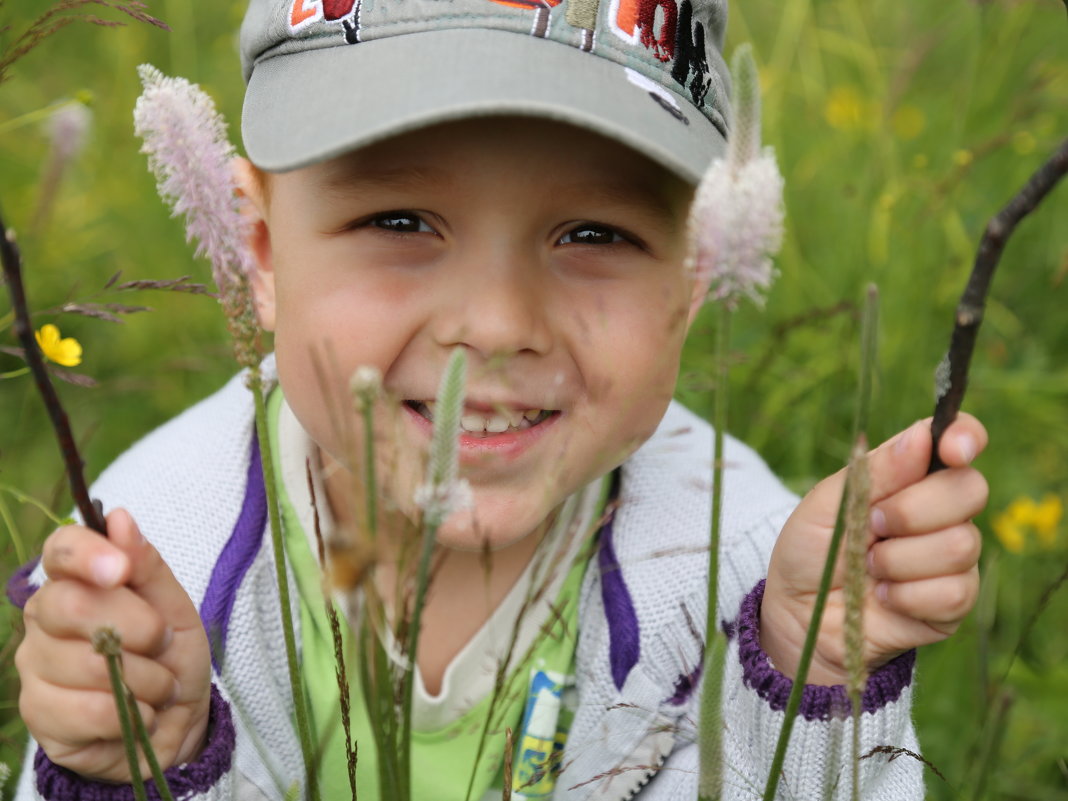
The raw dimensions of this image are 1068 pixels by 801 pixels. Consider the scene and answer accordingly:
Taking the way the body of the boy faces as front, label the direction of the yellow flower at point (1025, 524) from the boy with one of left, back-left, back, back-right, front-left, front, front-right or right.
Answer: back-left

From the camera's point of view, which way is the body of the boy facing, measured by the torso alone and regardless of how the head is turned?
toward the camera

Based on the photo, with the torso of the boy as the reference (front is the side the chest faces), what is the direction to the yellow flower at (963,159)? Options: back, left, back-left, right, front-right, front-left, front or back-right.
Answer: back-left

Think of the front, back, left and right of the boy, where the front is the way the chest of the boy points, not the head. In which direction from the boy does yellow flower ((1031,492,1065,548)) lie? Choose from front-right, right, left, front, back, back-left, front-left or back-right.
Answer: back-left

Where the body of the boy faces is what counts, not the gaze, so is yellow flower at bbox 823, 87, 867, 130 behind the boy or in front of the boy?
behind

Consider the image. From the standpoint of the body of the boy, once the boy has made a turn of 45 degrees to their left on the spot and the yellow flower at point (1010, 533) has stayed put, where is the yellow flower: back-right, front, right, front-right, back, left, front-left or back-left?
left
